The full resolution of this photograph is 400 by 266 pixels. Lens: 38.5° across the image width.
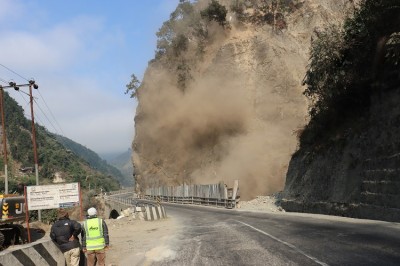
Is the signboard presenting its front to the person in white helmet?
yes

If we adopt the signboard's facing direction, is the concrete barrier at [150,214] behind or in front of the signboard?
behind

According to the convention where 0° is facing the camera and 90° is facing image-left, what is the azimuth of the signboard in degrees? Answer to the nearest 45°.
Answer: approximately 0°

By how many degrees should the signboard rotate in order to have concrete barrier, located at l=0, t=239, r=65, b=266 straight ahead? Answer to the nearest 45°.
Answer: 0° — it already faces it
